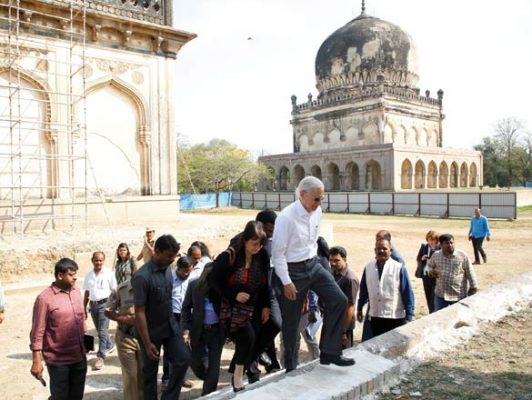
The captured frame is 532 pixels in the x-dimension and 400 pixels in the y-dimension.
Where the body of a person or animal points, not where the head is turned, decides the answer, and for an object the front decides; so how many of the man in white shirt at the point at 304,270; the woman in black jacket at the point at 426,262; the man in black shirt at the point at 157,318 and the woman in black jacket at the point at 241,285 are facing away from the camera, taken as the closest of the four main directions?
0

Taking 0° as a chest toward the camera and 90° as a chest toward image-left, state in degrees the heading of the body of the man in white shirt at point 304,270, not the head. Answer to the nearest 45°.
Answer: approximately 315°

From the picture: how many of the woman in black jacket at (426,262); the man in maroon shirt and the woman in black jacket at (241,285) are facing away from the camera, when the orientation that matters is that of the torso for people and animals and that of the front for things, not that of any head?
0

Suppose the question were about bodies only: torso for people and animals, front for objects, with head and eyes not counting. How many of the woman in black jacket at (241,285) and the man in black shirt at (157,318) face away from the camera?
0

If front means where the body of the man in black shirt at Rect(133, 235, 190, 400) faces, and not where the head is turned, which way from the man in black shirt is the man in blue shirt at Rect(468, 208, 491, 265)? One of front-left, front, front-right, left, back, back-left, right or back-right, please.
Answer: left

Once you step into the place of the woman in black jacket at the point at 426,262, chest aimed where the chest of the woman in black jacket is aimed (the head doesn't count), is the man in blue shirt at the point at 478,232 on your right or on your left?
on your left

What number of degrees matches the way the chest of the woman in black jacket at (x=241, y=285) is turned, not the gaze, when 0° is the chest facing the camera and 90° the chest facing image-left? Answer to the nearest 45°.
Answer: approximately 315°

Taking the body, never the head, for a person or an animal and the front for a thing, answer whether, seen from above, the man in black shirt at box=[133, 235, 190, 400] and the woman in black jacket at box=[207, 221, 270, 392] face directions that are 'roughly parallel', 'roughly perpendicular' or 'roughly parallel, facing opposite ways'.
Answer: roughly parallel

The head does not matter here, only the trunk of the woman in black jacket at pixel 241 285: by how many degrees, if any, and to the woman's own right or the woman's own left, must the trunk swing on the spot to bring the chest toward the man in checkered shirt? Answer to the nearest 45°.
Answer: approximately 90° to the woman's own left

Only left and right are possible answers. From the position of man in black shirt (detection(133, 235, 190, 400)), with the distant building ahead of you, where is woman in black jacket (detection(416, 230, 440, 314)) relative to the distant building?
right

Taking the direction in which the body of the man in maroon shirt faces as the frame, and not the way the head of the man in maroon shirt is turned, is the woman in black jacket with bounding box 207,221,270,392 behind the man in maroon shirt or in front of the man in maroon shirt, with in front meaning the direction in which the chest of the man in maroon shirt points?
in front

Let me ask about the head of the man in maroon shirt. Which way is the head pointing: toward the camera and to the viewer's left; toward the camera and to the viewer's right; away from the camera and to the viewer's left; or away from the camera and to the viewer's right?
toward the camera and to the viewer's right

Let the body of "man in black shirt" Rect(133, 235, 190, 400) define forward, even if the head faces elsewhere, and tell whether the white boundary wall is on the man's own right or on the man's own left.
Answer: on the man's own left
